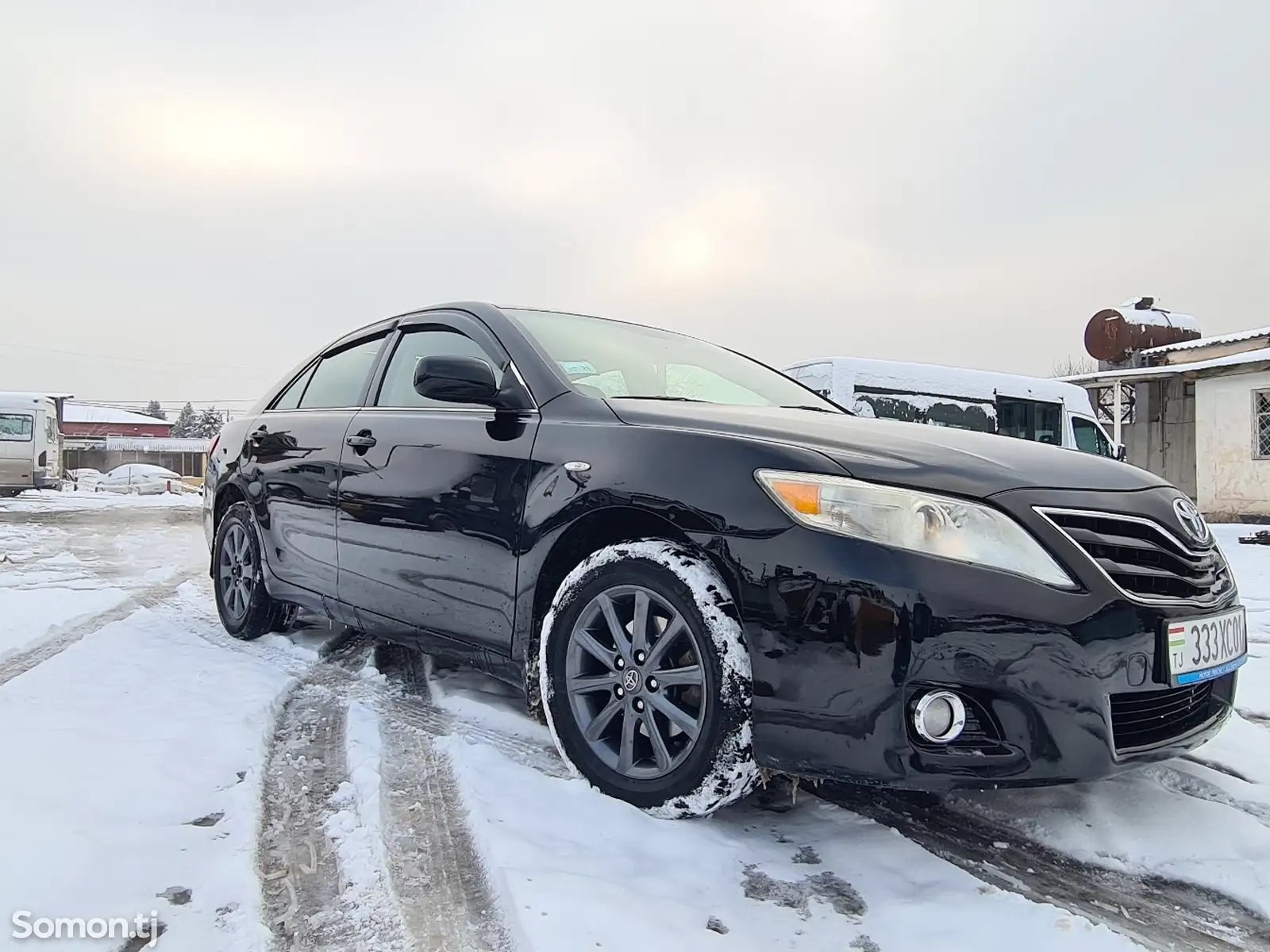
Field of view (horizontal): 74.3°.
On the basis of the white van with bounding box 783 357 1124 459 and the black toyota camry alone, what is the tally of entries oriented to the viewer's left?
0

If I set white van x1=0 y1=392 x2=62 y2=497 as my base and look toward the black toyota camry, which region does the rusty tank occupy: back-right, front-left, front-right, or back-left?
front-left

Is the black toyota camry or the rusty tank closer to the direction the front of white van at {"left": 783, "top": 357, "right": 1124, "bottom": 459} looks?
the rusty tank

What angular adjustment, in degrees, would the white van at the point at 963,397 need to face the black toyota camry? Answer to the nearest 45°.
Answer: approximately 135° to its right

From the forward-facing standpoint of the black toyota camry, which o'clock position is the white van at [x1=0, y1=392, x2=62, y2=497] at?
The white van is roughly at 6 o'clock from the black toyota camry.

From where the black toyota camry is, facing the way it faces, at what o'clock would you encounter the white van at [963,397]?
The white van is roughly at 8 o'clock from the black toyota camry.

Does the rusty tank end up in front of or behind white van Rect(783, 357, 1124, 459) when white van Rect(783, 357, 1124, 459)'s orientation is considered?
in front

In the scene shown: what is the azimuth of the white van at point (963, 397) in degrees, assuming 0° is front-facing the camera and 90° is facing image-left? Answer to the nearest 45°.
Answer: approximately 225°

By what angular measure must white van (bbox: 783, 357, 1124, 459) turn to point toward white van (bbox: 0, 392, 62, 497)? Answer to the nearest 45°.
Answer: approximately 135° to its left

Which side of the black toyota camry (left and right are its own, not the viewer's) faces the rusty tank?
left

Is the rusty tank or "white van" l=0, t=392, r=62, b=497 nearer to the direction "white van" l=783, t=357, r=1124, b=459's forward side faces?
the rusty tank

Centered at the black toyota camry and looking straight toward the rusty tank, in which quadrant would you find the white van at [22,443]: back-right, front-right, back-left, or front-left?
front-left
